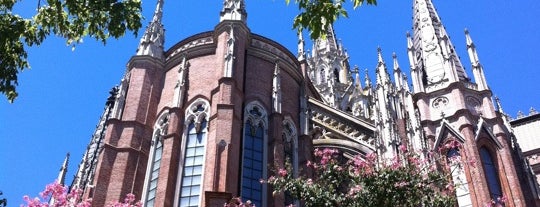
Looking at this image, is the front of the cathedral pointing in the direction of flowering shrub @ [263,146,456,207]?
no

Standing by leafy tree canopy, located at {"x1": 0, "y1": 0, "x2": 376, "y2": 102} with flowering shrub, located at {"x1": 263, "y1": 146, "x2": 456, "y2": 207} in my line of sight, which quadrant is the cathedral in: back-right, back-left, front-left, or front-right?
front-left

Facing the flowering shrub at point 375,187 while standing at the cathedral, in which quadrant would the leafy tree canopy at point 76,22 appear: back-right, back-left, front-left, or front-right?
front-right

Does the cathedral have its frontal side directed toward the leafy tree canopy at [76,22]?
no

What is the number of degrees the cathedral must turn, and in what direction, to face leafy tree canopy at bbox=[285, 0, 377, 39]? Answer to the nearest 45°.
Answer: approximately 135° to its right

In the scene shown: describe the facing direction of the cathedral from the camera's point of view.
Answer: facing away from the viewer and to the right of the viewer
